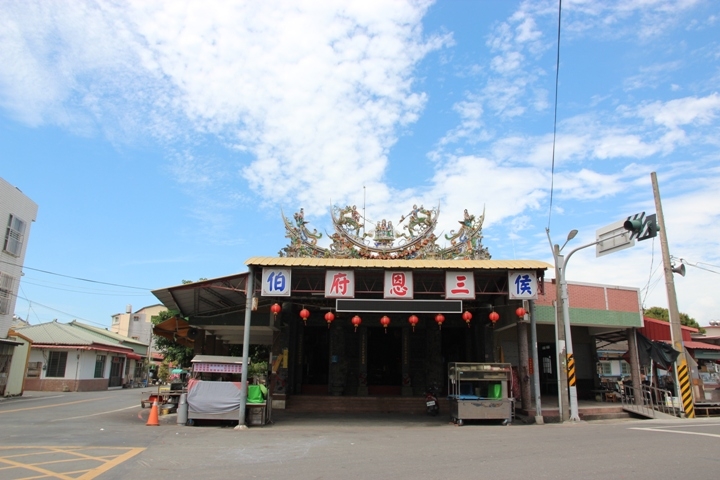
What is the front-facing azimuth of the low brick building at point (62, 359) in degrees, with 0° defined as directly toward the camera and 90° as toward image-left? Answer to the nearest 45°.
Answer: approximately 315°

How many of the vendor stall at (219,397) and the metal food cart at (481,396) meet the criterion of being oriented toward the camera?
2

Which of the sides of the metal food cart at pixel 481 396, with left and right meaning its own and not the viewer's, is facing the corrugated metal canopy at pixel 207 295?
right
